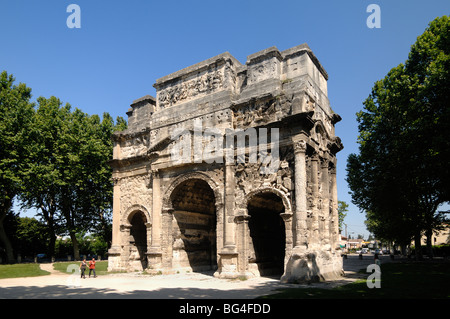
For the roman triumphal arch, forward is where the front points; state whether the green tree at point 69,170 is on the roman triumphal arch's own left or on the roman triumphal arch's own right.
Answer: on the roman triumphal arch's own right

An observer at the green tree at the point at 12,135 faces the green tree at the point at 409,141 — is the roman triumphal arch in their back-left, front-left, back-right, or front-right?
front-right

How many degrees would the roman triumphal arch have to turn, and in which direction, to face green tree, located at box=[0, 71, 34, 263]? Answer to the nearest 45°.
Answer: approximately 90° to its right

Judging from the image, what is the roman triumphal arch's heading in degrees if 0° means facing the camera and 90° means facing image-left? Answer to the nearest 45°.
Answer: approximately 45°

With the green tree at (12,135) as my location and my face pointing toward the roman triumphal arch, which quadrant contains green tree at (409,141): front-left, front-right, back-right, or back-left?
front-left
